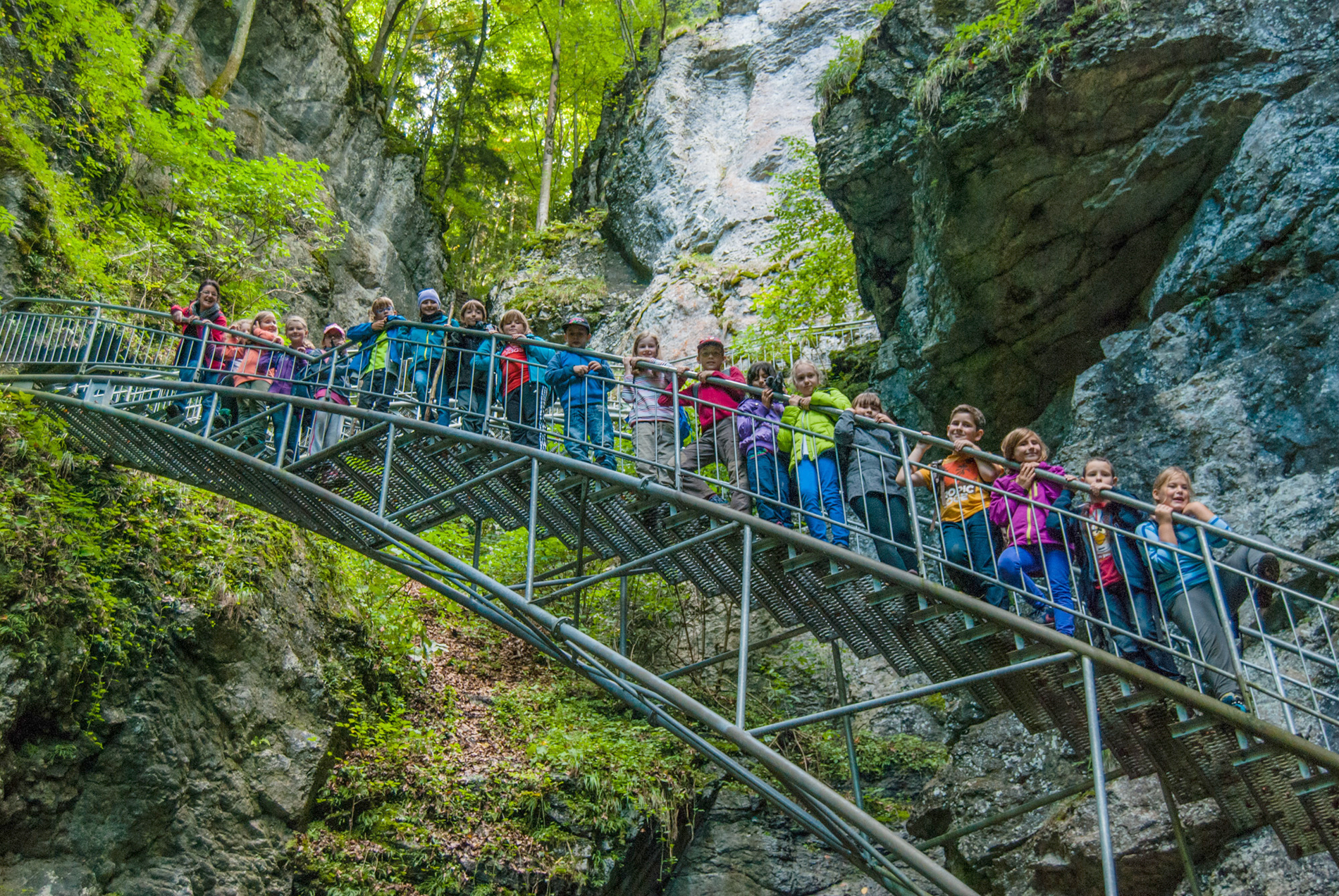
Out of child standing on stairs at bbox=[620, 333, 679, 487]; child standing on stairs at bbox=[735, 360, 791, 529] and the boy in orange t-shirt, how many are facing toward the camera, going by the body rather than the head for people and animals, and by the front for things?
3

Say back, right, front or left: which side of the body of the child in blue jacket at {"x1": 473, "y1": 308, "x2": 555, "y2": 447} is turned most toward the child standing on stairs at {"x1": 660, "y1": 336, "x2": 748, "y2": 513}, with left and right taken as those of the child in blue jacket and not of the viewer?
left

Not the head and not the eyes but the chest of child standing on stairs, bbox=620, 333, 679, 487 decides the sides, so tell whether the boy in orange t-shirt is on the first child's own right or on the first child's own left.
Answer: on the first child's own left

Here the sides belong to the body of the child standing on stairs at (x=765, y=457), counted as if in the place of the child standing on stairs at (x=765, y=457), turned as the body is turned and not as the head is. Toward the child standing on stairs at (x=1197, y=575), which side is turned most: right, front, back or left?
left

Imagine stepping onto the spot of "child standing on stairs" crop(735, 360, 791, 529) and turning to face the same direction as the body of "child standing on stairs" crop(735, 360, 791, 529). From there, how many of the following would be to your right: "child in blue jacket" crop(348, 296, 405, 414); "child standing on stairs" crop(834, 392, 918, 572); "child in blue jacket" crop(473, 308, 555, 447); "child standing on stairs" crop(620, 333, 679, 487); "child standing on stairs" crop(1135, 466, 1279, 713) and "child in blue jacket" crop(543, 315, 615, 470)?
4

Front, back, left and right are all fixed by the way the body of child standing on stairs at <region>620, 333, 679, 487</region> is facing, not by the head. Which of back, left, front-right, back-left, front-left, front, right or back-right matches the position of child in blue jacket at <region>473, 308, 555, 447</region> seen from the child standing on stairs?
right

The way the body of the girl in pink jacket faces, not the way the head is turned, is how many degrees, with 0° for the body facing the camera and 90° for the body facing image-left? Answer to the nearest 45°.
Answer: approximately 0°

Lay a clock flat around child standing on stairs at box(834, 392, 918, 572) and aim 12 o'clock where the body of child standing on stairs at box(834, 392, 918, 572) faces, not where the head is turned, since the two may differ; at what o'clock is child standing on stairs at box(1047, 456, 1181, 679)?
child standing on stairs at box(1047, 456, 1181, 679) is roughly at 9 o'clock from child standing on stairs at box(834, 392, 918, 572).

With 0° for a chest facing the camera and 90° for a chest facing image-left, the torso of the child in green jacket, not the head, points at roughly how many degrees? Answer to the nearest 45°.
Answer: approximately 0°

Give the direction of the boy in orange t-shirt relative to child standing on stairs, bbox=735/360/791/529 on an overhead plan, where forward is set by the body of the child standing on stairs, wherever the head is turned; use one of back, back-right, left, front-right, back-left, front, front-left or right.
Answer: left

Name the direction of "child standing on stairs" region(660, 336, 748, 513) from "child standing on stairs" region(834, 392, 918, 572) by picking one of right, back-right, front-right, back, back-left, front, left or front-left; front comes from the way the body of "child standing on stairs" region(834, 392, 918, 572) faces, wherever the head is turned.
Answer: right
